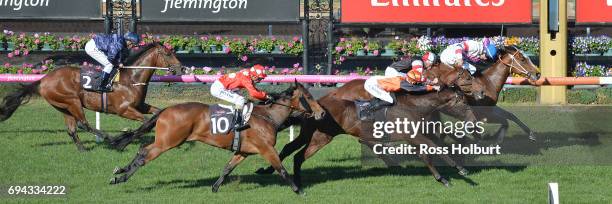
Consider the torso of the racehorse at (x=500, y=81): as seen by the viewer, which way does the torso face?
to the viewer's right

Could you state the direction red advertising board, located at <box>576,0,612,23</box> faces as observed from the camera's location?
facing the viewer

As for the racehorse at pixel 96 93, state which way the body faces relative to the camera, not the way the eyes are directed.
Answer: to the viewer's right

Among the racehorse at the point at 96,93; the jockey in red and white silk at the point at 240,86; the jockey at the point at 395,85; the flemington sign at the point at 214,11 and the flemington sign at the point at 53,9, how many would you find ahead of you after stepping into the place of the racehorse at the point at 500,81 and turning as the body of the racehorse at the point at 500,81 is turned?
0

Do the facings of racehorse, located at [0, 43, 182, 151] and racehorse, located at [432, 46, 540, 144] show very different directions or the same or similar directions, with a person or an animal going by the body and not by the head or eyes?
same or similar directions

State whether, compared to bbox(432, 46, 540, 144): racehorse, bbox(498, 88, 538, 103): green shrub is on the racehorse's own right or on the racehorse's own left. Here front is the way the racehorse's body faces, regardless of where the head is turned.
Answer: on the racehorse's own left

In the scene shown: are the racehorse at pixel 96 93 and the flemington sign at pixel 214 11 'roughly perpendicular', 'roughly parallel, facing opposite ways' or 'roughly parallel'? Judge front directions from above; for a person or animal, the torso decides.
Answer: roughly perpendicular

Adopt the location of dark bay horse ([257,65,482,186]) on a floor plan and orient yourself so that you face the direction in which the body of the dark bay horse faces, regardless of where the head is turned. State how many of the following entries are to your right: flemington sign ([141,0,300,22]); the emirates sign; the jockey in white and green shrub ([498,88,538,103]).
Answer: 0

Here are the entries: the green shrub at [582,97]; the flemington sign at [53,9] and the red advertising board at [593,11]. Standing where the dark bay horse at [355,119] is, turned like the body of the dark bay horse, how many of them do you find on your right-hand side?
0

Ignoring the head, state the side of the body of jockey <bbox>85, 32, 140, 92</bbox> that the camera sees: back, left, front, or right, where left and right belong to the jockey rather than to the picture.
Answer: right

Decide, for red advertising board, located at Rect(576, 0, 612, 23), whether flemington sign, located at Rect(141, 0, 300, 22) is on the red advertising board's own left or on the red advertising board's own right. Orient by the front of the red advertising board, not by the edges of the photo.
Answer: on the red advertising board's own right

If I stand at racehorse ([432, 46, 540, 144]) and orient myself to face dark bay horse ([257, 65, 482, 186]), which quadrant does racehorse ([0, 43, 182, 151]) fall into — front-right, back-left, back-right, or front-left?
front-right

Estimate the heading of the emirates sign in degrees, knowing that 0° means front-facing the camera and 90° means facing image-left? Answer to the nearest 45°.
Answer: approximately 0°

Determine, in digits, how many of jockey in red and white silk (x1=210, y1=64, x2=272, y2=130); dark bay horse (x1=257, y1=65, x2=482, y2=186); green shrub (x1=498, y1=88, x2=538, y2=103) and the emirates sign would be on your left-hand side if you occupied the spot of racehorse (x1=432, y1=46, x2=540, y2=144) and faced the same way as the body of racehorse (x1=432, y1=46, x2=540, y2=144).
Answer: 2

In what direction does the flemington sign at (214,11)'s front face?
toward the camera

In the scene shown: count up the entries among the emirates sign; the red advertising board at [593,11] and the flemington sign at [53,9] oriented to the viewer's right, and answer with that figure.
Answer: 0

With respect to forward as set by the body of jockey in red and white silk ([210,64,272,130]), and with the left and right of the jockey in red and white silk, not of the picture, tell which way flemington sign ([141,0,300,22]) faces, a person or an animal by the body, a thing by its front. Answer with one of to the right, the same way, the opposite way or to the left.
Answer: to the right
